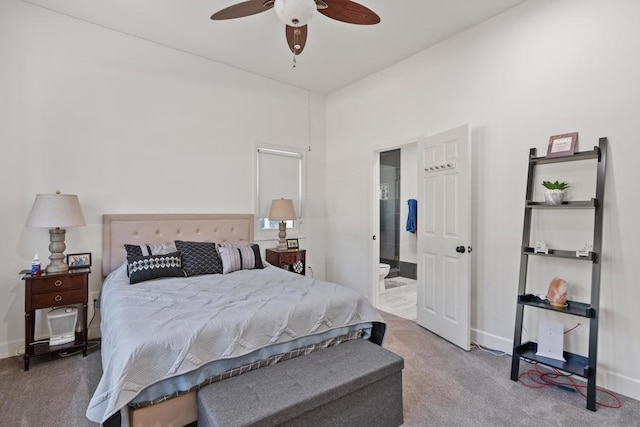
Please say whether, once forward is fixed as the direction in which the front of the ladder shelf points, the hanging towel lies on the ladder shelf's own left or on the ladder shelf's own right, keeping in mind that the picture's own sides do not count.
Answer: on the ladder shelf's own right

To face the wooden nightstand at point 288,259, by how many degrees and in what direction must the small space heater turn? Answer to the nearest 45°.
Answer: approximately 90° to its left

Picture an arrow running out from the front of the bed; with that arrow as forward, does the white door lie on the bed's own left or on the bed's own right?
on the bed's own left

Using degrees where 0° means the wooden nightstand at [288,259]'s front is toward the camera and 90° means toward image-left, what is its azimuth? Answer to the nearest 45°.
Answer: approximately 315°

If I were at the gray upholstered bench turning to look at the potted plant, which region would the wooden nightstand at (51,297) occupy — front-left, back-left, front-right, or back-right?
back-left

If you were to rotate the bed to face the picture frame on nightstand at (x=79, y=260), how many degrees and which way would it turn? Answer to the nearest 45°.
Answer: approximately 180°

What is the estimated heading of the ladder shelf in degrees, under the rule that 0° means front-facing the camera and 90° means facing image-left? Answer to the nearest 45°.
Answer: approximately 45°

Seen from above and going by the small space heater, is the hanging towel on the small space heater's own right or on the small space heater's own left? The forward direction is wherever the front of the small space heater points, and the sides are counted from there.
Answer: on the small space heater's own left

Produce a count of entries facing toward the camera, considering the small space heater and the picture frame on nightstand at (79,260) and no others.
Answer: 2
